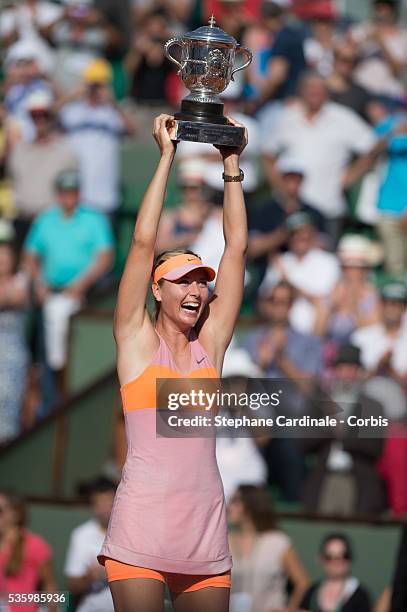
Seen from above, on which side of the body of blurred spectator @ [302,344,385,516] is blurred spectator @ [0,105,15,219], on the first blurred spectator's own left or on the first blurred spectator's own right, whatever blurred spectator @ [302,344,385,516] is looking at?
on the first blurred spectator's own right

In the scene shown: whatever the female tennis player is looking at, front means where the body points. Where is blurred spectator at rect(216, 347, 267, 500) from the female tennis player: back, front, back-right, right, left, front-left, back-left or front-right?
back-left

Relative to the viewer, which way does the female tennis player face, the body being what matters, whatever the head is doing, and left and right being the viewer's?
facing the viewer and to the right of the viewer
